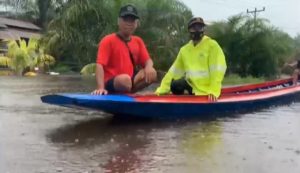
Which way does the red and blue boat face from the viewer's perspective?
to the viewer's left

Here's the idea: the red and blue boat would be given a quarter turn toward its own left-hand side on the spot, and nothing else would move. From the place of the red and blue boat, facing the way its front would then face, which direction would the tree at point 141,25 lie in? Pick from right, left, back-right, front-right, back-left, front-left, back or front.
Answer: back

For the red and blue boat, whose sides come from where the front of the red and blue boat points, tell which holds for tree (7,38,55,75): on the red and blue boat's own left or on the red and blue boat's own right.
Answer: on the red and blue boat's own right

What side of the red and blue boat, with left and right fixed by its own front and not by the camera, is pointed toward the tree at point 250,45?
right

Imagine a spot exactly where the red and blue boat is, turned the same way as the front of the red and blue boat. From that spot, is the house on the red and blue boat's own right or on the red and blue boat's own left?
on the red and blue boat's own right

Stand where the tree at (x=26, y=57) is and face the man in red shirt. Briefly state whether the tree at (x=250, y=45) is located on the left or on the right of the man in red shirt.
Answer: left
